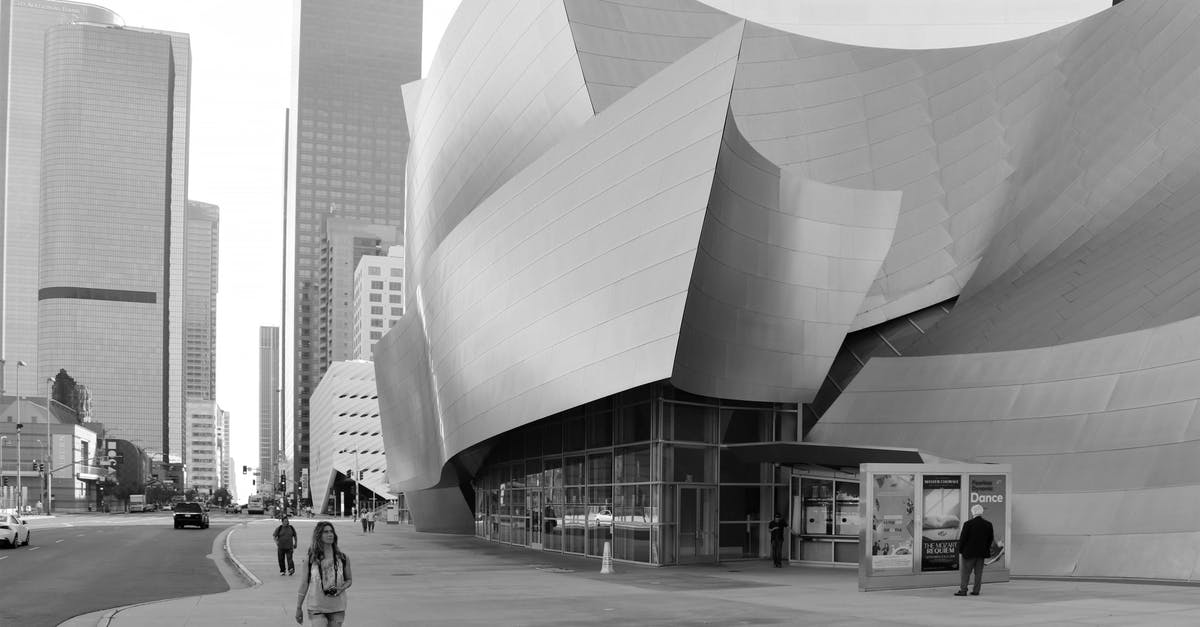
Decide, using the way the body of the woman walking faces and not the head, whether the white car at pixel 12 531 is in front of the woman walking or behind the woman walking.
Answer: behind

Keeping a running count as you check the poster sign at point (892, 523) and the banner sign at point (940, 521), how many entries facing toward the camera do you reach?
2

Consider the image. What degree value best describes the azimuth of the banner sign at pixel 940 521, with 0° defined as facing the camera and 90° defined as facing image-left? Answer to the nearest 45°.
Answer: approximately 0°

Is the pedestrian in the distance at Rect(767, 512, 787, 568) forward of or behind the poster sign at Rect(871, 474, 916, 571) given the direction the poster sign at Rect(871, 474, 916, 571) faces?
behind

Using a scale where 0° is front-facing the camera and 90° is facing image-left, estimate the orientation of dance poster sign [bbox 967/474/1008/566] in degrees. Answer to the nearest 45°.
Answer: approximately 0°

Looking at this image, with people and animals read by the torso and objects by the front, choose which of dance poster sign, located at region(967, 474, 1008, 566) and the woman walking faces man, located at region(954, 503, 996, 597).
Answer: the dance poster sign

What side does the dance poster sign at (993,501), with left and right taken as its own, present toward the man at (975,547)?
front

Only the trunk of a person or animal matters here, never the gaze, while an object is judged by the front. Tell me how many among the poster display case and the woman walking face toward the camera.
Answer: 2

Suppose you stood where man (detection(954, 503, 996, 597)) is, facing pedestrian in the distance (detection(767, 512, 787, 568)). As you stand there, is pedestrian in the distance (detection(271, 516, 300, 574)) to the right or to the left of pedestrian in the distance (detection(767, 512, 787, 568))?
left
